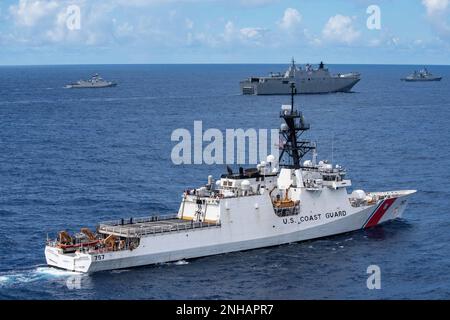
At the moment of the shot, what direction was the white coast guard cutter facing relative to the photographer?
facing away from the viewer and to the right of the viewer
